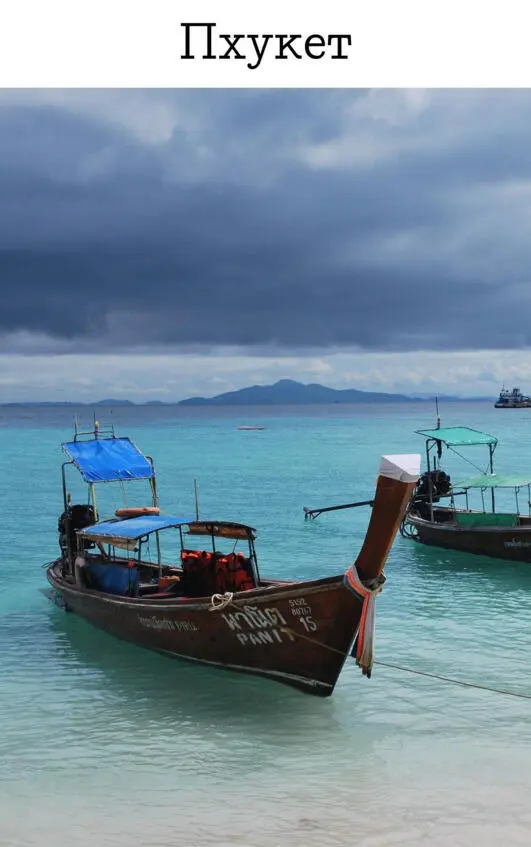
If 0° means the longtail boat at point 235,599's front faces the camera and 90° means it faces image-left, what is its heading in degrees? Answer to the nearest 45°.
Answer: approximately 315°

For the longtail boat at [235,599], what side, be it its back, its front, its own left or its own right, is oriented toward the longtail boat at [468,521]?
left
